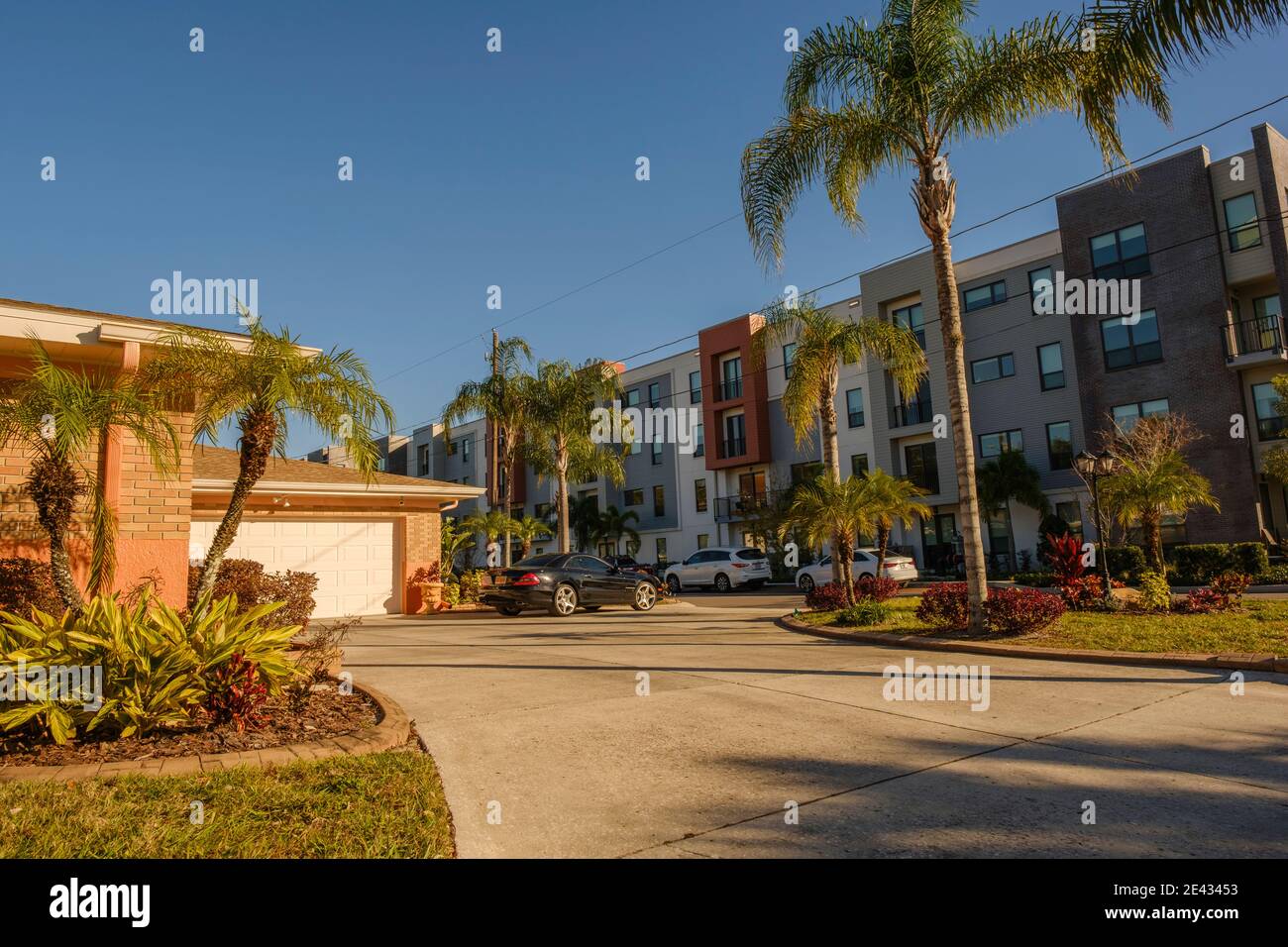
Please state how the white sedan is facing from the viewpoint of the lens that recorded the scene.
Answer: facing away from the viewer and to the left of the viewer

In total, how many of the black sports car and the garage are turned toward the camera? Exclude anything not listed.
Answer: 1

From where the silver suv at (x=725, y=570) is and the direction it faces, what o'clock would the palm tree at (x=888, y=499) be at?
The palm tree is roughly at 7 o'clock from the silver suv.

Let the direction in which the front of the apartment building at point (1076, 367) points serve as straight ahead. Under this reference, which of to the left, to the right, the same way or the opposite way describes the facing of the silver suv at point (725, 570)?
to the right

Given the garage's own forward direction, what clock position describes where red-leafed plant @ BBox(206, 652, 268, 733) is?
The red-leafed plant is roughly at 12 o'clock from the garage.

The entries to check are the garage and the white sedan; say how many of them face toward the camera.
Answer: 1

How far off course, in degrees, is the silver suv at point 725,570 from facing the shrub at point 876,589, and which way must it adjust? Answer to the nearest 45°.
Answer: approximately 135° to its left

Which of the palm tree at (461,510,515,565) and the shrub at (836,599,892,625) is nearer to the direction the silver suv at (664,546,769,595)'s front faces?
the palm tree

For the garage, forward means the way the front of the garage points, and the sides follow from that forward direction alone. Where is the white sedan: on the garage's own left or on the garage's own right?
on the garage's own left
